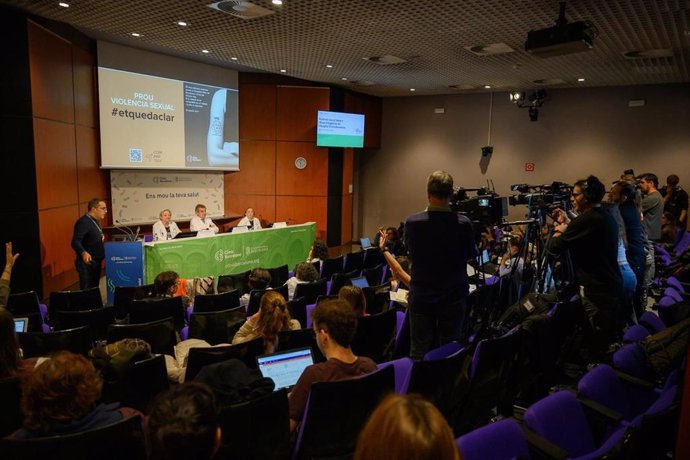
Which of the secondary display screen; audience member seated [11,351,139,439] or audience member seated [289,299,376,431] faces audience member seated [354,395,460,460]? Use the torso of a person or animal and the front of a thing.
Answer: the secondary display screen

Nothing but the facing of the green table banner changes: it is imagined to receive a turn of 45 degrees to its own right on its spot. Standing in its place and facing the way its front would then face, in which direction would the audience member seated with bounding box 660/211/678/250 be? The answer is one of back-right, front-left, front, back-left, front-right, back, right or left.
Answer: left

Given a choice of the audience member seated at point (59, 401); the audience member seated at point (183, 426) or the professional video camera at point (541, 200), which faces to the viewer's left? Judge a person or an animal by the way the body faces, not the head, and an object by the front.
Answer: the professional video camera

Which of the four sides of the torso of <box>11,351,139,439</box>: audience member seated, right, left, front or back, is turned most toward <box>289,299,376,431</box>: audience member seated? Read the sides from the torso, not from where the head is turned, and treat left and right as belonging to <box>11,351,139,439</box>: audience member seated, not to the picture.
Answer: right

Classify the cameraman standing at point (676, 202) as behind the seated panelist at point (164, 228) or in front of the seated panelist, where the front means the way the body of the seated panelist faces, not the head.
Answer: in front

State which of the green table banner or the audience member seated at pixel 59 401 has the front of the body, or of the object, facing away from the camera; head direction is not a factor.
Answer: the audience member seated

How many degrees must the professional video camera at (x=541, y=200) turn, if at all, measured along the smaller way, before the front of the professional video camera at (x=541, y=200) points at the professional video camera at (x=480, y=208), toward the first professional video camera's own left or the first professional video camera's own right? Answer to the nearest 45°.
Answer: approximately 45° to the first professional video camera's own left

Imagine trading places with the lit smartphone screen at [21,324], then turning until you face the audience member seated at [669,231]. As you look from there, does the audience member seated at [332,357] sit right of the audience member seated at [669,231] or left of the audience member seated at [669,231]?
right

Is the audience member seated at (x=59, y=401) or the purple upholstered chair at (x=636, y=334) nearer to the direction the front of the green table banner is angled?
the purple upholstered chair

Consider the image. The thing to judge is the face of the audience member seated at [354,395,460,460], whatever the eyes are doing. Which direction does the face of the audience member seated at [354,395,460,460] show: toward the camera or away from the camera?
away from the camera

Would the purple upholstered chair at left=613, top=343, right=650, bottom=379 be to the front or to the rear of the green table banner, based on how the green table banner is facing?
to the front

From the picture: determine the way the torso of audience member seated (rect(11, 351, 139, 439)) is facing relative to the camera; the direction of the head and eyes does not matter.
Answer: away from the camera

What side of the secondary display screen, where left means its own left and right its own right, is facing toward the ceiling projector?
front

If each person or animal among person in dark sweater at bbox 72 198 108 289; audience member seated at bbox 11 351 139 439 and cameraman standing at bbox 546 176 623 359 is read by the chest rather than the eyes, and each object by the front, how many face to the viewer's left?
1

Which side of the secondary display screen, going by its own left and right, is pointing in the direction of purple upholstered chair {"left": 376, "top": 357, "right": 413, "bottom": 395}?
front

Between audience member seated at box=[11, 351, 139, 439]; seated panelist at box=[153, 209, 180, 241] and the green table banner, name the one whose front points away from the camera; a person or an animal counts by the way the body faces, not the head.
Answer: the audience member seated

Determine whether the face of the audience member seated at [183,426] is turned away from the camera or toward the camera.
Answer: away from the camera

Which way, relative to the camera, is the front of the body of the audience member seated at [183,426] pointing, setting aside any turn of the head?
away from the camera

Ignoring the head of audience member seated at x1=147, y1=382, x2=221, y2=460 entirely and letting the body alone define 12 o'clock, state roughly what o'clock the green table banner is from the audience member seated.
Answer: The green table banner is roughly at 12 o'clock from the audience member seated.

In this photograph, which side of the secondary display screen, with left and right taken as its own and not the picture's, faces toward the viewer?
front

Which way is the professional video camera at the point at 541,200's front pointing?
to the viewer's left
